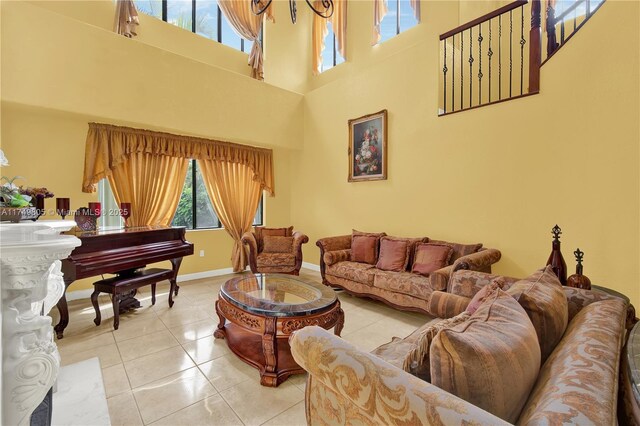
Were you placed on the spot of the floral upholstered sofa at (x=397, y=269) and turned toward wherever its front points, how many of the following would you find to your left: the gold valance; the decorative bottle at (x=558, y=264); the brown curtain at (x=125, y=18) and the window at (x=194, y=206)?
1

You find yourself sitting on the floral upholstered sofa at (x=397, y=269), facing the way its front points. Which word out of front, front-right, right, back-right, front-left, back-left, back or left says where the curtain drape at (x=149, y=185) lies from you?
front-right

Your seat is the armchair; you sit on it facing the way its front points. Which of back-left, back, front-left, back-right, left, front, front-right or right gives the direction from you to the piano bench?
front-right

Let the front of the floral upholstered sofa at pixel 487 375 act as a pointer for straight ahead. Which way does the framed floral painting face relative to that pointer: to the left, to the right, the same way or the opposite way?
to the left

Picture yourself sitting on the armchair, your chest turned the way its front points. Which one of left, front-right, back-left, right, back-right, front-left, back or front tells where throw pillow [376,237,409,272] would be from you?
front-left

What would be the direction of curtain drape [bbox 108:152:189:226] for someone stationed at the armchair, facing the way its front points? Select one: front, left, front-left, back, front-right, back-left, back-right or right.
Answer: right

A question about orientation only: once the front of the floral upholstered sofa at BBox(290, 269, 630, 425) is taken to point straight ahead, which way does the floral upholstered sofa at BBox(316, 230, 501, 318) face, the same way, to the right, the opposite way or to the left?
to the left

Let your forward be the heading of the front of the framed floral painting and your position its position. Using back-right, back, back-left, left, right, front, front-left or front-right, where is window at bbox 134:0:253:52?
front-right

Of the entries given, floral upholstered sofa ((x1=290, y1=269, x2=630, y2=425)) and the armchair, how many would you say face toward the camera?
1

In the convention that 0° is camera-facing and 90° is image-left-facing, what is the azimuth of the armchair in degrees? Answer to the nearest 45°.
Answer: approximately 0°
